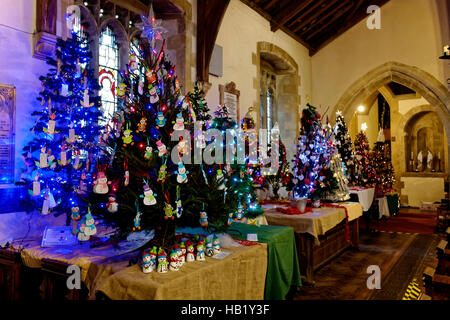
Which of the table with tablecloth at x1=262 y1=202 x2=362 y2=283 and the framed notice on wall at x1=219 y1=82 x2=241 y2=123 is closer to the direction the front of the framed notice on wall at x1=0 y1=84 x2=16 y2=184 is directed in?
the table with tablecloth

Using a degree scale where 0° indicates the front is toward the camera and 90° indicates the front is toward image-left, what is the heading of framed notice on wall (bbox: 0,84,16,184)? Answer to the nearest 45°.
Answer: approximately 315°

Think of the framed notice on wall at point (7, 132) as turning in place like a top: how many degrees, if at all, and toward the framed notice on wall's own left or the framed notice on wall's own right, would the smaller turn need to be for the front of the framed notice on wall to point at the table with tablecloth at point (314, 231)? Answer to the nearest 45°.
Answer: approximately 45° to the framed notice on wall's own left

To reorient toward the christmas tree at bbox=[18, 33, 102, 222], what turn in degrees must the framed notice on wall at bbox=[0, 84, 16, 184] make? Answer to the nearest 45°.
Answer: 0° — it already faces it

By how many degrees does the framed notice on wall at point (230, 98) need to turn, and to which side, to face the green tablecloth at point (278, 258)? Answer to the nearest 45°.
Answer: approximately 45° to its right

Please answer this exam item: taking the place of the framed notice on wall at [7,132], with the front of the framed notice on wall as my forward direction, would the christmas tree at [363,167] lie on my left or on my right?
on my left

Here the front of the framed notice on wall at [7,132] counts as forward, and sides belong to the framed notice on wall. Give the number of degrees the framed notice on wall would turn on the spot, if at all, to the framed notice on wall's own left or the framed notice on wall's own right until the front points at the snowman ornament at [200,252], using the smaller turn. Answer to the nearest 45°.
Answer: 0° — it already faces it
